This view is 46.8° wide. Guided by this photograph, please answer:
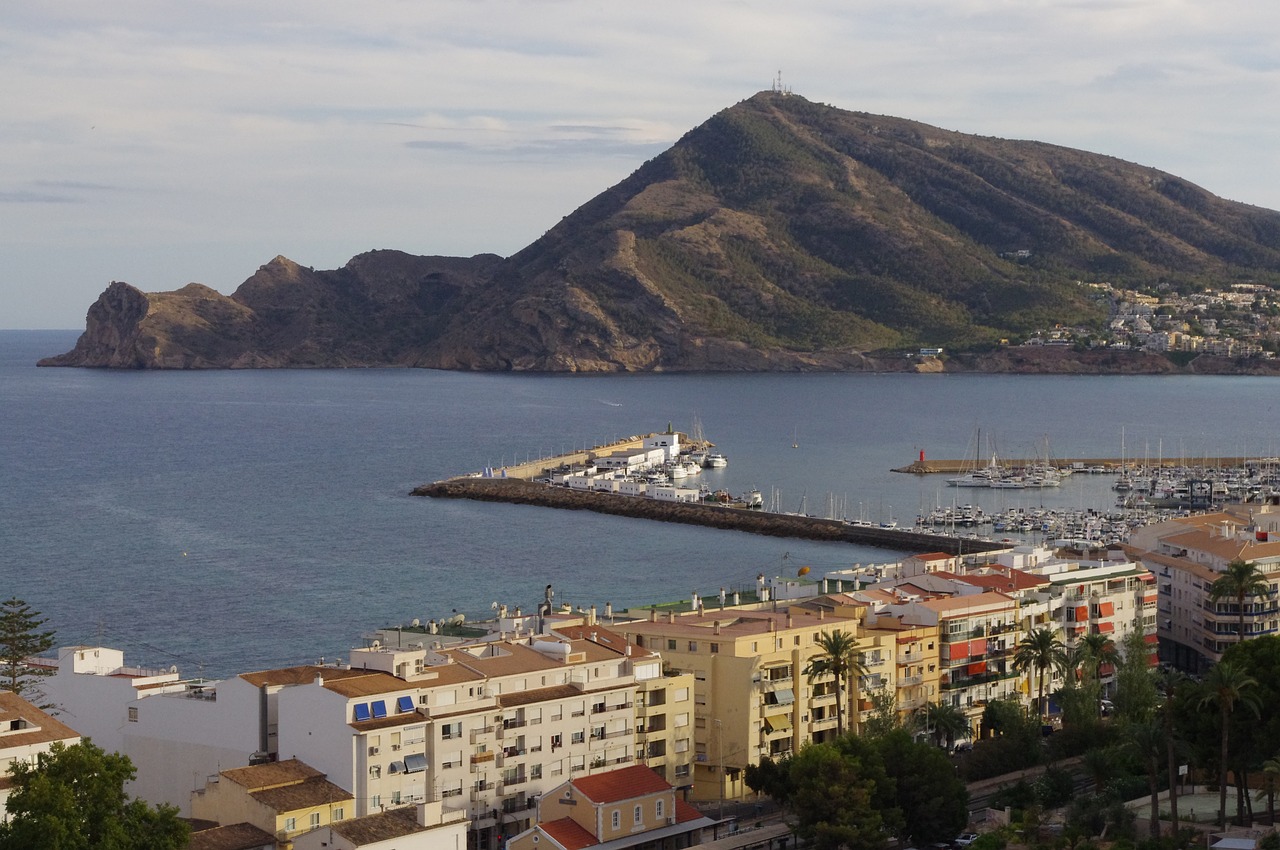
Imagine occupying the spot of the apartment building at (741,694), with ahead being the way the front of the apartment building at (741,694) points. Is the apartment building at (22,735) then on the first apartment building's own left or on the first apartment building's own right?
on the first apartment building's own right

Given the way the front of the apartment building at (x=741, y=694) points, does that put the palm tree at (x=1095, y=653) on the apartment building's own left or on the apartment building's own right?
on the apartment building's own left

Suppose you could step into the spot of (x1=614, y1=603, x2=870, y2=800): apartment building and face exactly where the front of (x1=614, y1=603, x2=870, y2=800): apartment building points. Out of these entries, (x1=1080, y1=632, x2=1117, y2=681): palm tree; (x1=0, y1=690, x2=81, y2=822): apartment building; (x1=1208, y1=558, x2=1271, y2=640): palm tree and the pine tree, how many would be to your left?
2

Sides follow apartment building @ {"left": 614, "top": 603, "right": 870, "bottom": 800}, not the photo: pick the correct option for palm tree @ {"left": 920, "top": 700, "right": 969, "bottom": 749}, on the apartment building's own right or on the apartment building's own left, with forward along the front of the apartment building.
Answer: on the apartment building's own left

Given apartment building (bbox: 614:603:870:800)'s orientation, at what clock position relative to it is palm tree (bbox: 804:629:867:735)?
The palm tree is roughly at 10 o'clock from the apartment building.

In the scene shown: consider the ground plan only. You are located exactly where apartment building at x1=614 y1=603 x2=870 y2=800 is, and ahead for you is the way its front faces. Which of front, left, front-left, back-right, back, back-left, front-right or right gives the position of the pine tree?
back-right

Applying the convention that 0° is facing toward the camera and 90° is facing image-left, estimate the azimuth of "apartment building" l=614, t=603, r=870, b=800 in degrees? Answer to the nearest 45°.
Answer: approximately 315°
